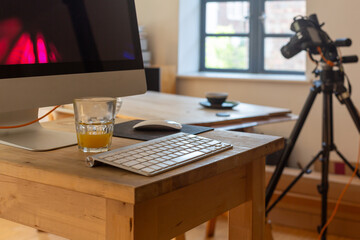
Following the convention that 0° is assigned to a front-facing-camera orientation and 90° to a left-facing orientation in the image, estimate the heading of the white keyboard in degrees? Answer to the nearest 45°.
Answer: approximately 315°

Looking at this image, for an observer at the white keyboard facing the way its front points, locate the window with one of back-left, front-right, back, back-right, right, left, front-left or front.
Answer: back-left

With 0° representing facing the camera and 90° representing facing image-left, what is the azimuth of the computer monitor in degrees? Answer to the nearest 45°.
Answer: approximately 315°

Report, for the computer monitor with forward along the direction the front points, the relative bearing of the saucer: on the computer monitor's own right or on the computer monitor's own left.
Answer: on the computer monitor's own left
